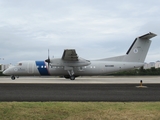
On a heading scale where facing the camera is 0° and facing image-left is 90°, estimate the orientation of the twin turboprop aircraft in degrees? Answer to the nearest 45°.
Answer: approximately 90°
